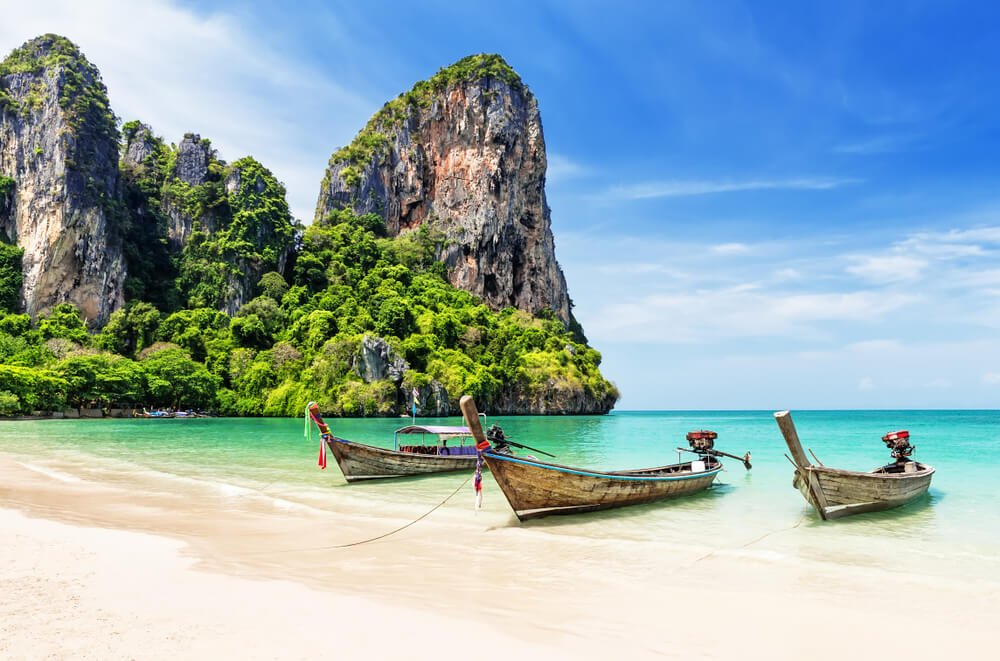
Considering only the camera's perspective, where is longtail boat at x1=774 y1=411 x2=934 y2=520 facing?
facing the viewer and to the left of the viewer

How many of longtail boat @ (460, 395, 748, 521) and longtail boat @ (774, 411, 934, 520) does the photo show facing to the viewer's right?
0

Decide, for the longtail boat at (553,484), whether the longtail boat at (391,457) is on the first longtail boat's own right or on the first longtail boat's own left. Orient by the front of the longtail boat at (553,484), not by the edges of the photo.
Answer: on the first longtail boat's own right

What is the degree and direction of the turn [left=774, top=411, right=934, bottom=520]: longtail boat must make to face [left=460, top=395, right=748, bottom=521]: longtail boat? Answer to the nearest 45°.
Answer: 0° — it already faces it

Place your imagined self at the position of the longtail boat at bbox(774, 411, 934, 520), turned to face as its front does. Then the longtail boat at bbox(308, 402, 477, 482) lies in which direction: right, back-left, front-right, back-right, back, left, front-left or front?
front-right

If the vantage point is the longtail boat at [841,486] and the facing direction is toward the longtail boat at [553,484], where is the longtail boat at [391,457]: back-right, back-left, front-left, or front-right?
front-right

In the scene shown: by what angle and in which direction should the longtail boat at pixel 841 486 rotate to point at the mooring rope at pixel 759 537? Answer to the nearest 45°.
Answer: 0° — it already faces it

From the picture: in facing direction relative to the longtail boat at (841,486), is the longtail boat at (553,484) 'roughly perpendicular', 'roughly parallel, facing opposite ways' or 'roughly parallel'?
roughly parallel

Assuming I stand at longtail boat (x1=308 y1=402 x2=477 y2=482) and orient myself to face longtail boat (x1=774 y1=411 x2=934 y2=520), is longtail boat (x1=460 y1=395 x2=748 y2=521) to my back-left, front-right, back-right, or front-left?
front-right
